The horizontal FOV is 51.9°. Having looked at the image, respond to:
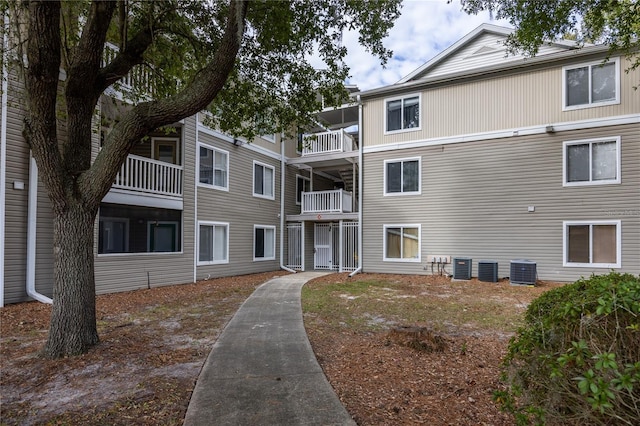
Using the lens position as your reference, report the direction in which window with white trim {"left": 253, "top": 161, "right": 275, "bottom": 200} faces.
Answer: facing the viewer and to the right of the viewer

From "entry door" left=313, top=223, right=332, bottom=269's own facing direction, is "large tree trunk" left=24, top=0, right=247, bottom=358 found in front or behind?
in front

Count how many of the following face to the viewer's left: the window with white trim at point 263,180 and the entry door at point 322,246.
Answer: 0

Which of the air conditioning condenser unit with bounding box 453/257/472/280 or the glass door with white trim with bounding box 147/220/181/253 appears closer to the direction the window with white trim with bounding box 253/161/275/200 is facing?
the air conditioning condenser unit

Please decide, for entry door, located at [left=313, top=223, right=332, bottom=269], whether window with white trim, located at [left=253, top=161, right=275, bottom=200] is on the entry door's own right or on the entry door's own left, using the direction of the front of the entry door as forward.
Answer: on the entry door's own right

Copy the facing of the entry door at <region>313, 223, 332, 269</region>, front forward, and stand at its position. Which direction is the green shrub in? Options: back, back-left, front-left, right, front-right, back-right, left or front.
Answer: front

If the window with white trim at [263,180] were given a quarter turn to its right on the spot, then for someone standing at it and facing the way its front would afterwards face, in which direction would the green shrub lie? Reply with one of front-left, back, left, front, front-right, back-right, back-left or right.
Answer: front-left

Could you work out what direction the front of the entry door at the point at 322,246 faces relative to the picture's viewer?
facing the viewer

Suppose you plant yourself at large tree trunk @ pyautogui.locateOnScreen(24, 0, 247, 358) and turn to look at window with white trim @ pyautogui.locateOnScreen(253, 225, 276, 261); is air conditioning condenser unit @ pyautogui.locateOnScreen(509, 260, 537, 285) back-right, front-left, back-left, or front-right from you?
front-right

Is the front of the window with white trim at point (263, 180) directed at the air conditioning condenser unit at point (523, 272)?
yes

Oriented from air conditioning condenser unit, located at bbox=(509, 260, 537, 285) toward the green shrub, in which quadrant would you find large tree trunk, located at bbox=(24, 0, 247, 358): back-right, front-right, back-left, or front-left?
front-right

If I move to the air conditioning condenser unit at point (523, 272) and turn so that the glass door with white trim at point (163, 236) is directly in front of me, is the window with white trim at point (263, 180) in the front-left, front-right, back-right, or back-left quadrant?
front-right

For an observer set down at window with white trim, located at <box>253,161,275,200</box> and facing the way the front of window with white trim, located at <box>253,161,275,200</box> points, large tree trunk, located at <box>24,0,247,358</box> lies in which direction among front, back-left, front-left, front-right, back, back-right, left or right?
front-right

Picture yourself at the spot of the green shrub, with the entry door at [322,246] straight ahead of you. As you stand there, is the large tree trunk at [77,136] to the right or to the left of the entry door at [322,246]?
left
